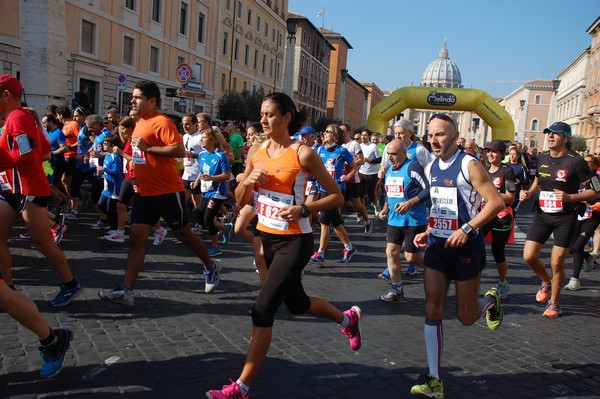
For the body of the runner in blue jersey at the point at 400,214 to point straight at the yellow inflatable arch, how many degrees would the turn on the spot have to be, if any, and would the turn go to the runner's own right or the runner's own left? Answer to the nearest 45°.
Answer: approximately 135° to the runner's own right

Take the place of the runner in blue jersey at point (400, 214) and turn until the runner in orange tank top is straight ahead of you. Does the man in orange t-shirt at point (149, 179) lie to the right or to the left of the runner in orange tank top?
right

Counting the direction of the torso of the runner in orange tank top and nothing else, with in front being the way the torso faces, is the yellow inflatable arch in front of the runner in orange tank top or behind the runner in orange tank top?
behind

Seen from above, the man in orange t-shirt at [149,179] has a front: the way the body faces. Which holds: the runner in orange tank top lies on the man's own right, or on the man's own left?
on the man's own left

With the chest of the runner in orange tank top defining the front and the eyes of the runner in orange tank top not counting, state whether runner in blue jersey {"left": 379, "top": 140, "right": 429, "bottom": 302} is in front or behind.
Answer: behind

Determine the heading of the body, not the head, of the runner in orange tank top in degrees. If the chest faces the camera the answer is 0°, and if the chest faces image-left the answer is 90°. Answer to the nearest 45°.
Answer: approximately 45°

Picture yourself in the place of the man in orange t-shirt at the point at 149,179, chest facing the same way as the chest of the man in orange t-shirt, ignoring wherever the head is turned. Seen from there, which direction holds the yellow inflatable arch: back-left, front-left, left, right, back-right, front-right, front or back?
back-right

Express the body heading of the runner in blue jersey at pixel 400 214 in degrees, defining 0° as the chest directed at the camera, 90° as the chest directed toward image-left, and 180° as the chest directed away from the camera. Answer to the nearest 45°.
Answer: approximately 45°
